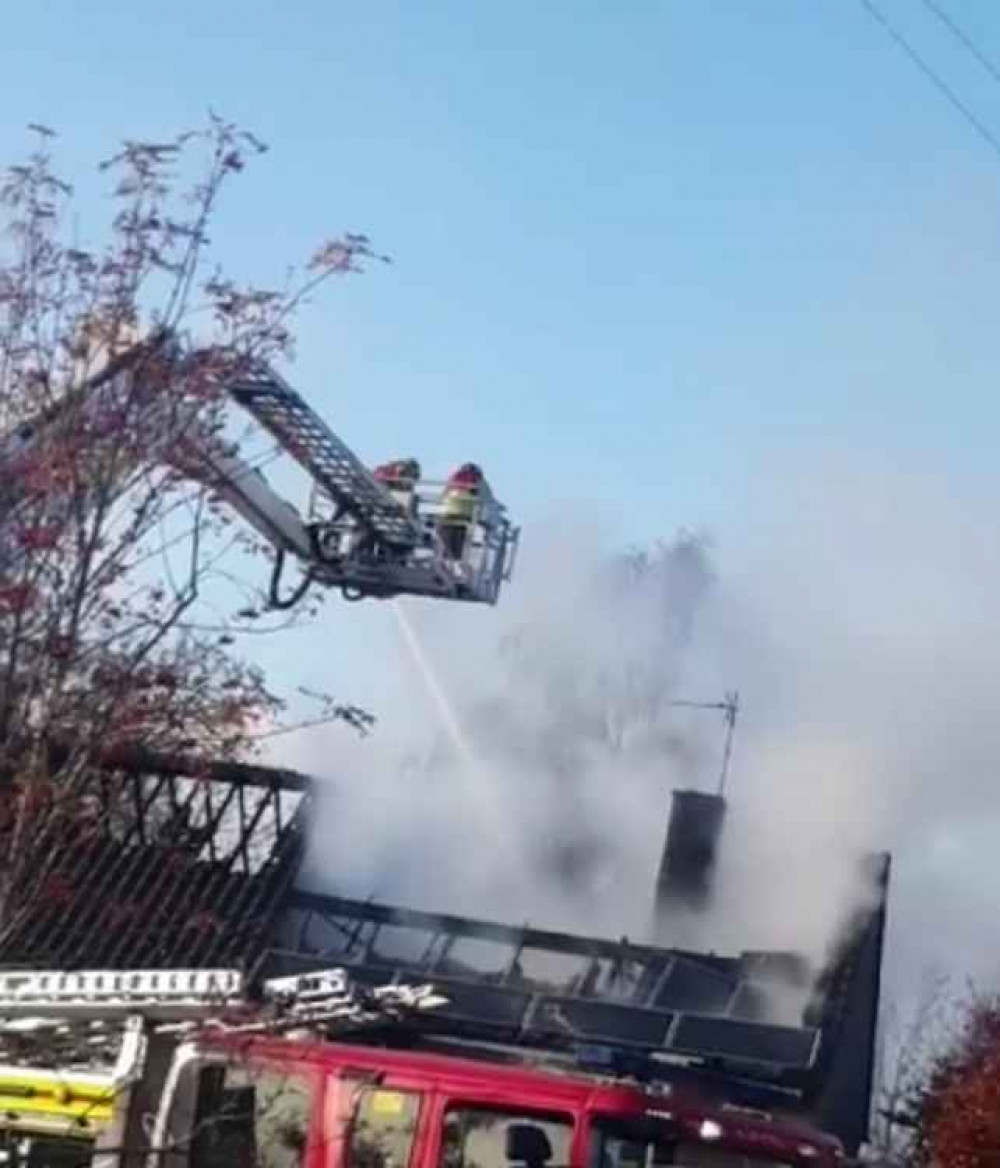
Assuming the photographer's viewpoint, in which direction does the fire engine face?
facing the viewer and to the right of the viewer

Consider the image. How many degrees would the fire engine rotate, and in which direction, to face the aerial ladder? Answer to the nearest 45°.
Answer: approximately 135° to its left

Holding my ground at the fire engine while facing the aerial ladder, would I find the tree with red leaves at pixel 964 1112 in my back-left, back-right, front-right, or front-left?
front-right

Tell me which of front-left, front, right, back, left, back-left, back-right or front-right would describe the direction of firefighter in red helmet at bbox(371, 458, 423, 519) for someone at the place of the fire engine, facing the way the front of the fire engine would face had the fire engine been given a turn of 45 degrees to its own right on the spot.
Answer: back

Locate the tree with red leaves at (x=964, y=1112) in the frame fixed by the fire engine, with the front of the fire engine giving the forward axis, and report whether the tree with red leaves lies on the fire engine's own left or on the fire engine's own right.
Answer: on the fire engine's own left

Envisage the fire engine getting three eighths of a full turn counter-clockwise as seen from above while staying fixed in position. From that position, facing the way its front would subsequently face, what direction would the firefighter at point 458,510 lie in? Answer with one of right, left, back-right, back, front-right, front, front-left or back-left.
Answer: front
